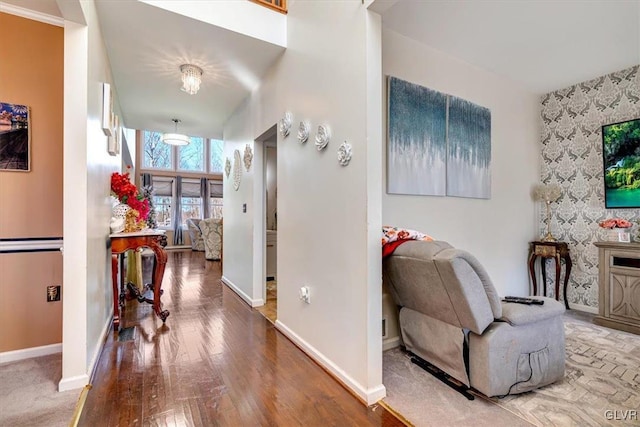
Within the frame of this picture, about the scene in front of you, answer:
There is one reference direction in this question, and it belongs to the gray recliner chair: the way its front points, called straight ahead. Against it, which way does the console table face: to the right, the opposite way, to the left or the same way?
the same way

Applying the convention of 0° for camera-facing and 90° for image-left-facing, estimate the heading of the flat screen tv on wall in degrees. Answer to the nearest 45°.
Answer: approximately 45°

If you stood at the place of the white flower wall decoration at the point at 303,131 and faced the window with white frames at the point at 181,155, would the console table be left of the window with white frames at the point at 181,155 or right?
left

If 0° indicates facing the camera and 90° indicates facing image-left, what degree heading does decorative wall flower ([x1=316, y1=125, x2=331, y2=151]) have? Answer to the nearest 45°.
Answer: approximately 45°

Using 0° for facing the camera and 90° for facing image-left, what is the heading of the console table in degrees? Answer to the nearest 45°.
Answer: approximately 270°

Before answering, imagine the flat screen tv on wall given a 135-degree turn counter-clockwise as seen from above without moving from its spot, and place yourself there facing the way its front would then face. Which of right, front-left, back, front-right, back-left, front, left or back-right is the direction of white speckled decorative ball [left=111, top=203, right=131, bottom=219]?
back-right

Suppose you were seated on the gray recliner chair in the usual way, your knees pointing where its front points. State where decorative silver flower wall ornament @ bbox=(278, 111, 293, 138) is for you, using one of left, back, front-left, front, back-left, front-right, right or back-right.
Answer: back-left

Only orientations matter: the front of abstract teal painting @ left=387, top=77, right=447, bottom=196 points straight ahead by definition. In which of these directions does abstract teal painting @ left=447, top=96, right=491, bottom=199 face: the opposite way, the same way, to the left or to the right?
the same way

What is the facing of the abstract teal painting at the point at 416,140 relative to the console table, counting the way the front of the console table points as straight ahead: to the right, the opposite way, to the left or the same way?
to the right

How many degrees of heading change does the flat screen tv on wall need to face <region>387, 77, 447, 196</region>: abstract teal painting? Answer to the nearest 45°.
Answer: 0° — it already faces it

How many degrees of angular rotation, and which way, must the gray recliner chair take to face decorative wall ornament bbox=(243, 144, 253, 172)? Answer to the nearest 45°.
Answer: approximately 135° to its left

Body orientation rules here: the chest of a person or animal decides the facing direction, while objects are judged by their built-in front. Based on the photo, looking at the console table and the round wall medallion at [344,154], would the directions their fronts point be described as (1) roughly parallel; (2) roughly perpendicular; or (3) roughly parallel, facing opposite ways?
roughly parallel, facing opposite ways

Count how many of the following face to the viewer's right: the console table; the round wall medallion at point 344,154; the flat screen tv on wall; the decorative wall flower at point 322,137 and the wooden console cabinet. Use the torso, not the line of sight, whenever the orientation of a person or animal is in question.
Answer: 1

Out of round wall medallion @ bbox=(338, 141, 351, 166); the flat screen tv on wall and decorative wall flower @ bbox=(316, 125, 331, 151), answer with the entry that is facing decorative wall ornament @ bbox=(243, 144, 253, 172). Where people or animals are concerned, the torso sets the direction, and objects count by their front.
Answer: the flat screen tv on wall

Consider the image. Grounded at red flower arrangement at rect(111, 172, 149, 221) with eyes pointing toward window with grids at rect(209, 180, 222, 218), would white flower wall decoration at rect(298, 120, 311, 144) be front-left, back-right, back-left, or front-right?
back-right

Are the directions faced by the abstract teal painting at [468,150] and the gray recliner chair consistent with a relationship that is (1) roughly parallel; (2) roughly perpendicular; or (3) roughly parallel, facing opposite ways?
roughly perpendicular

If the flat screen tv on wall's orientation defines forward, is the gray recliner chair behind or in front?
in front

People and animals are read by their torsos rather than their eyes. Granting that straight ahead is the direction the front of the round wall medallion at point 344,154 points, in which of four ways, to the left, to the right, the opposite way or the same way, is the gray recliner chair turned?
the opposite way

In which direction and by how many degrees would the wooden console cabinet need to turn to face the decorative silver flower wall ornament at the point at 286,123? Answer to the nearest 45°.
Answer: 0° — it already faces it

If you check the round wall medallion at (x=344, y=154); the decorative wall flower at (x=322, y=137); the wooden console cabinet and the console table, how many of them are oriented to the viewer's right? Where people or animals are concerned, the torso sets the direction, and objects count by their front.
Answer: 1
